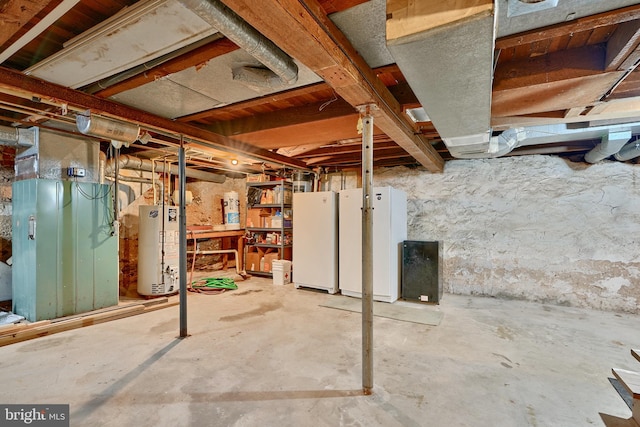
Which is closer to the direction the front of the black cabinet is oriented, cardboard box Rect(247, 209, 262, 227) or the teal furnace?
the teal furnace

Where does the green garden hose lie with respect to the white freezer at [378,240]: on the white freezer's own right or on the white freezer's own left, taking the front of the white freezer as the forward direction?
on the white freezer's own right

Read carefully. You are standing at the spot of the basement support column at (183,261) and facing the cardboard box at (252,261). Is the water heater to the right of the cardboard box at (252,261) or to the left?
left

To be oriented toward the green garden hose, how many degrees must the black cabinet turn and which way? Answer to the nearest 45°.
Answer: approximately 90° to its right

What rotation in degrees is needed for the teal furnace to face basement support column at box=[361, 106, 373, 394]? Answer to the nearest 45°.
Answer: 0° — it already faces it

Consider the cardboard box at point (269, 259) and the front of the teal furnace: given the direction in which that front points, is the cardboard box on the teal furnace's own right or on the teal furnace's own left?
on the teal furnace's own left

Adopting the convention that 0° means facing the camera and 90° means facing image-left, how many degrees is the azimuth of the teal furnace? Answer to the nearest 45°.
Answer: approximately 315°

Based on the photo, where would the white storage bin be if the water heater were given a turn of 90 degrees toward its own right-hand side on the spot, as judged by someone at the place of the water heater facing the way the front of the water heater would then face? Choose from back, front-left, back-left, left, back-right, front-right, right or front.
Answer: back-left

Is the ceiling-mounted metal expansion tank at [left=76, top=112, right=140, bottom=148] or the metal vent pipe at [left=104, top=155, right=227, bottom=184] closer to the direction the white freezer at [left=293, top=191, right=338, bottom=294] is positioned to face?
the ceiling-mounted metal expansion tank

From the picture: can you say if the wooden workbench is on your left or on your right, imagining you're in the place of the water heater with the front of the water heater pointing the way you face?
on your left

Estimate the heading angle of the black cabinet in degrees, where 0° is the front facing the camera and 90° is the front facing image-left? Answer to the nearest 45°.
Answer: approximately 0°
